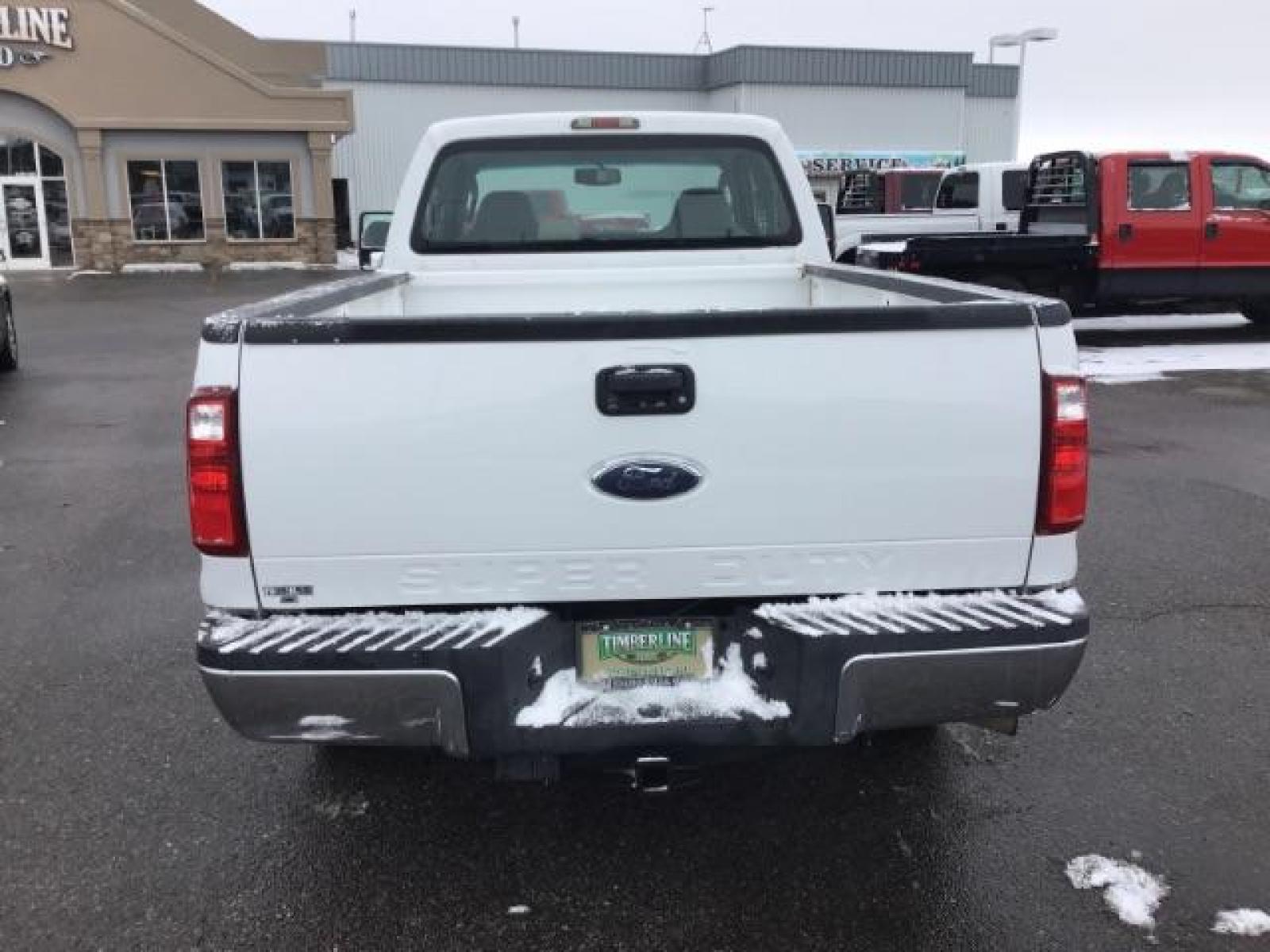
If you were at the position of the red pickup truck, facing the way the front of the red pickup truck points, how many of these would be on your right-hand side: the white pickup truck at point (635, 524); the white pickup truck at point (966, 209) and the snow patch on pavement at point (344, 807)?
2

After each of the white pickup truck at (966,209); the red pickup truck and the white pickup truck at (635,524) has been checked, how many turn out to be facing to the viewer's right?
2

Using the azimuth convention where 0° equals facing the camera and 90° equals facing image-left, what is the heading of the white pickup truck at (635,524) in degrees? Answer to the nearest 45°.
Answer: approximately 180°

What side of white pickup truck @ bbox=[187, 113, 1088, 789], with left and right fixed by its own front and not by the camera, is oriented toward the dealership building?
front

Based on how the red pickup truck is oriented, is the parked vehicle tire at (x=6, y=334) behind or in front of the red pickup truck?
behind

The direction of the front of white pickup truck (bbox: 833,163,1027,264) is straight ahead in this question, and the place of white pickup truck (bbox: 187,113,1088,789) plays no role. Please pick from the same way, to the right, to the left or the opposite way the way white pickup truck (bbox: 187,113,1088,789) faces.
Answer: to the left

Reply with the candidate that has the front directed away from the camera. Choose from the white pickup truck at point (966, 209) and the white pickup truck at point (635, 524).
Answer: the white pickup truck at point (635, 524)

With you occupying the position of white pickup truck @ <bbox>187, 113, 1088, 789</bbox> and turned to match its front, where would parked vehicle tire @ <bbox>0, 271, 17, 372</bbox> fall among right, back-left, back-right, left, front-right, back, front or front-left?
front-left

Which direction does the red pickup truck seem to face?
to the viewer's right

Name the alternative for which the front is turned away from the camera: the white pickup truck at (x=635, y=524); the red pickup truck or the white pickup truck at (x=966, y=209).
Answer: the white pickup truck at (x=635, y=524)

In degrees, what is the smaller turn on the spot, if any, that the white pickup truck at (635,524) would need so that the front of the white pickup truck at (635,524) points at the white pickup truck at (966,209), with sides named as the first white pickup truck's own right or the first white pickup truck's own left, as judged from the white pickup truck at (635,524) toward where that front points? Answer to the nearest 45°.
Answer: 0° — it already faces it

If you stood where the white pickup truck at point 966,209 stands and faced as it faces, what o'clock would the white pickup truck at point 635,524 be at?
the white pickup truck at point 635,524 is roughly at 3 o'clock from the white pickup truck at point 966,209.

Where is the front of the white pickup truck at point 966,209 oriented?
to the viewer's right

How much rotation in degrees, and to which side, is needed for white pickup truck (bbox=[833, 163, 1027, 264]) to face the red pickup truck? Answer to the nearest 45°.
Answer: approximately 90° to its right

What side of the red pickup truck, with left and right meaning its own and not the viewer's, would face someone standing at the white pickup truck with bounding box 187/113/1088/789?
right
